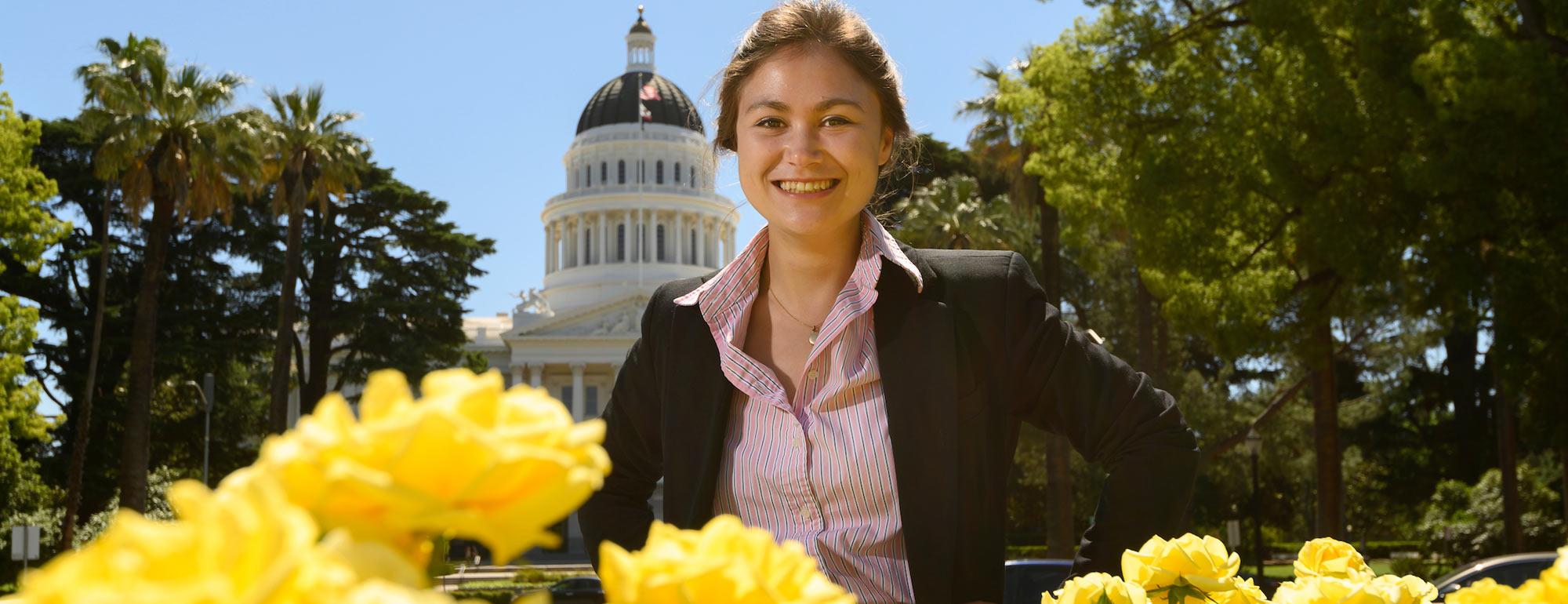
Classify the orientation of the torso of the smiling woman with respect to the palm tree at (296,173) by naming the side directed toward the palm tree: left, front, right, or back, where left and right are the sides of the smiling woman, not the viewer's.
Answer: back

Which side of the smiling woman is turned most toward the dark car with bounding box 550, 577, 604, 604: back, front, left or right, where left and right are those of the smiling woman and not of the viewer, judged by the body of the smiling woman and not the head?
back

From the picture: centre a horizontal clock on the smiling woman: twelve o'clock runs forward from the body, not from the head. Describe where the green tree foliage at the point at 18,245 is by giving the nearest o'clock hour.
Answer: The green tree foliage is roughly at 5 o'clock from the smiling woman.

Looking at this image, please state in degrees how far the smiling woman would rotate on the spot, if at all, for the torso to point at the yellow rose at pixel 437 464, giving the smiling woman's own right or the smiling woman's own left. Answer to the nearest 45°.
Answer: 0° — they already face it

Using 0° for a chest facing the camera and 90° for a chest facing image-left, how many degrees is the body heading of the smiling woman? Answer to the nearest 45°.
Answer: approximately 0°

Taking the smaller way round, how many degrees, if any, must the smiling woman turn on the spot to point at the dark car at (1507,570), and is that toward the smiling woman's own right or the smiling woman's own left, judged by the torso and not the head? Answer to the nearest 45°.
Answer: approximately 135° to the smiling woman's own left

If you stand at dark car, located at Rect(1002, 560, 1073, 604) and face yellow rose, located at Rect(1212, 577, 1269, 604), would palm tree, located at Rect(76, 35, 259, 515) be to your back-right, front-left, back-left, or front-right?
back-right

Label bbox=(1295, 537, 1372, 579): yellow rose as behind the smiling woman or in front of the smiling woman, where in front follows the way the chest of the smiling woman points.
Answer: in front

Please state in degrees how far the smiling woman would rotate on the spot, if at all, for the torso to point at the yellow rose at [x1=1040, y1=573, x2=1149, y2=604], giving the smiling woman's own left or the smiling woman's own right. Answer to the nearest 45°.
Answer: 0° — they already face it

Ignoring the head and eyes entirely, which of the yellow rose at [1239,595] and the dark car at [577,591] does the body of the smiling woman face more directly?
the yellow rose

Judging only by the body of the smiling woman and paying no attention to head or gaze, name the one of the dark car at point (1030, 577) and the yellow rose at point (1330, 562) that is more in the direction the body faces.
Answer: the yellow rose

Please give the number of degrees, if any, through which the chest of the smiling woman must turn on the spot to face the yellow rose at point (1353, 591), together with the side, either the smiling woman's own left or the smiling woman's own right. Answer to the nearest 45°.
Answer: approximately 45° to the smiling woman's own left
